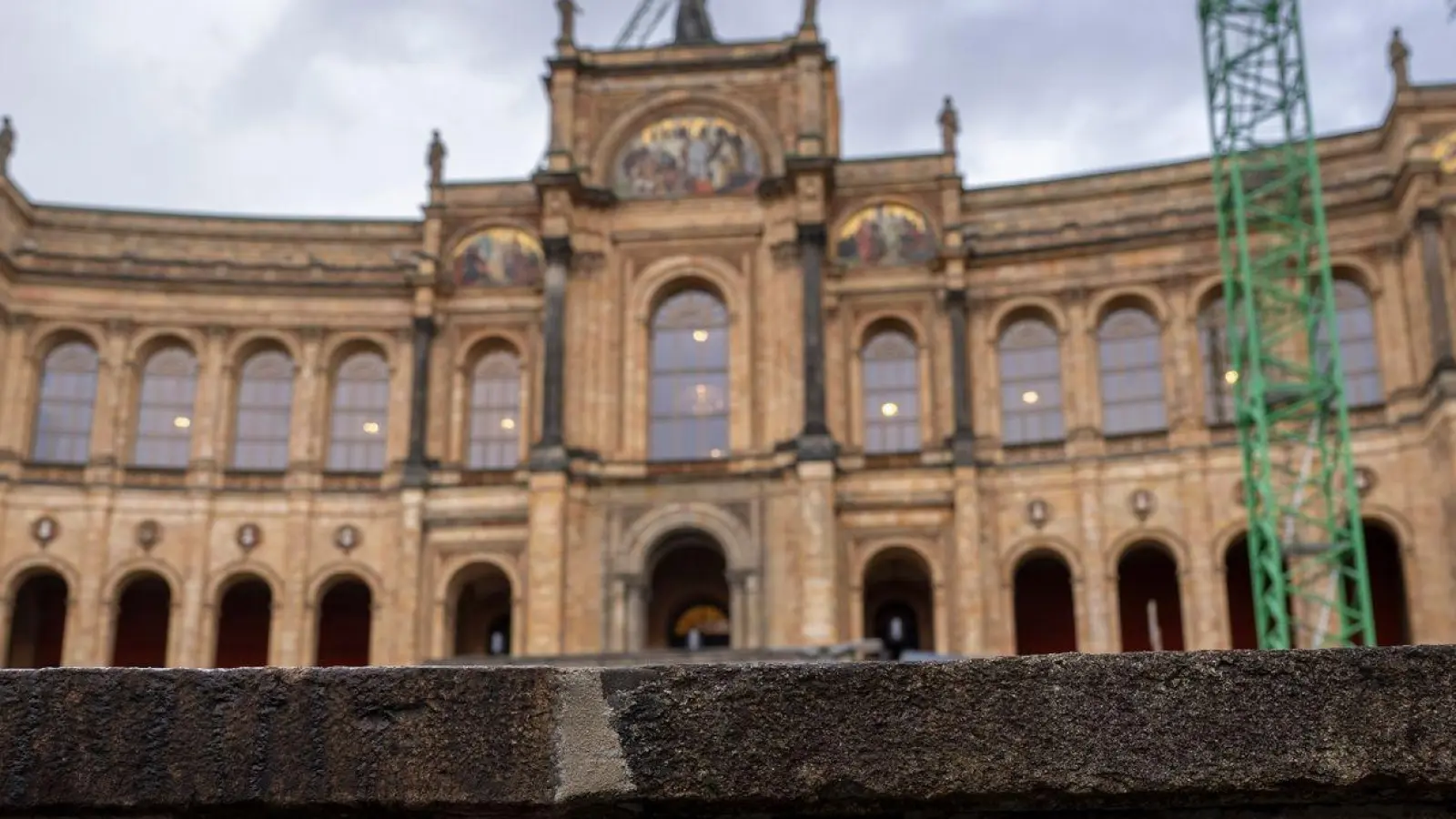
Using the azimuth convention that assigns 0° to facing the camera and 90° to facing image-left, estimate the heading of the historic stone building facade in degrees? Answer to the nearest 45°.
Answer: approximately 0°

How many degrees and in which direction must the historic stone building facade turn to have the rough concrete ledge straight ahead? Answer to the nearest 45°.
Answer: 0° — it already faces it
